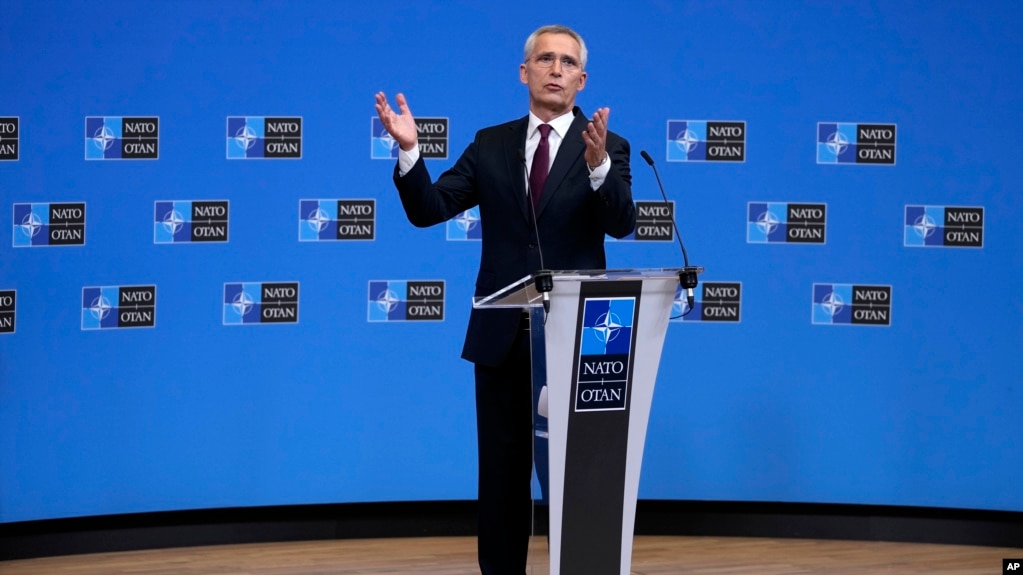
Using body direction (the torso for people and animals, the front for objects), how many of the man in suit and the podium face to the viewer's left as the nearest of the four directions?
0

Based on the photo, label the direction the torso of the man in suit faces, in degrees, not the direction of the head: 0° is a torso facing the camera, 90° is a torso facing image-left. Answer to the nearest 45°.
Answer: approximately 0°
